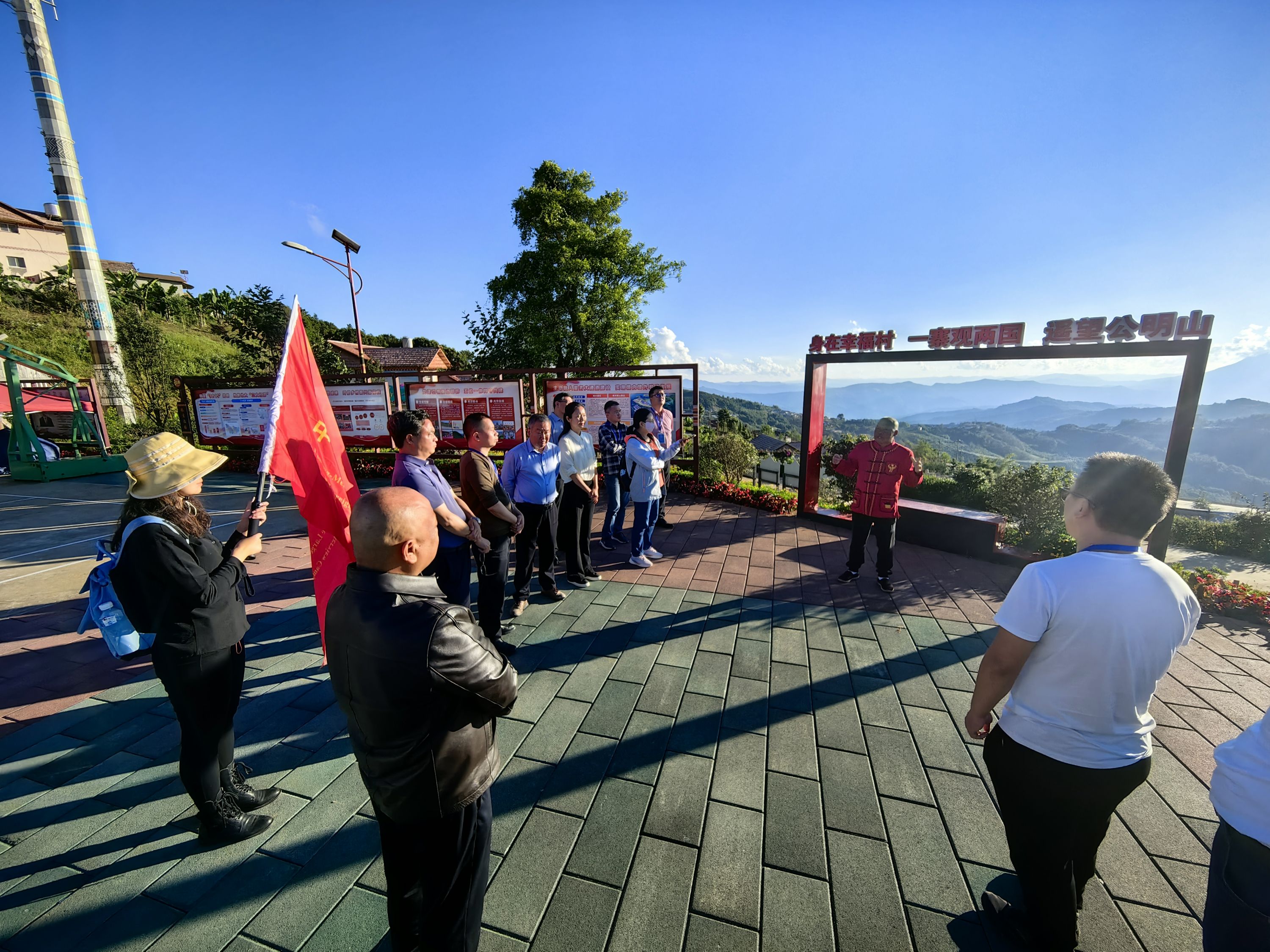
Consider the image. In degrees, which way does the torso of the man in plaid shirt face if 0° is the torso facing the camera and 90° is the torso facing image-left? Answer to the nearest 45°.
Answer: approximately 315°

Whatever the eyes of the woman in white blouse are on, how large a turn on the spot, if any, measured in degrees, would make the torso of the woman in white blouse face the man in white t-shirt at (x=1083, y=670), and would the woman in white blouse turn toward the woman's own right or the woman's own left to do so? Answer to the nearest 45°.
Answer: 0° — they already face them

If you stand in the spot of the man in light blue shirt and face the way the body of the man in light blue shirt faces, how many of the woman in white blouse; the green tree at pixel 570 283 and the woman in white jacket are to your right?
0

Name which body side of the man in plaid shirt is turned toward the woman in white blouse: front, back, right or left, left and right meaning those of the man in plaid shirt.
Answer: right

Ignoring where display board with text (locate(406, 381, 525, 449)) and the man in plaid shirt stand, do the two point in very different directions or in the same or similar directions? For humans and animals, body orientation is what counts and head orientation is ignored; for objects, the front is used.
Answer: same or similar directions

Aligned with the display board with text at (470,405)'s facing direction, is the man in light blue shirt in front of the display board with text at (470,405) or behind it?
in front

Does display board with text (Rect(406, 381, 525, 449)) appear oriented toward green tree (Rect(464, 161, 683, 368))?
no

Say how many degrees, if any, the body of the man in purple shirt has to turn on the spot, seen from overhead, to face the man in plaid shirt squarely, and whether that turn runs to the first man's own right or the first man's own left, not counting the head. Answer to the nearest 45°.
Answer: approximately 45° to the first man's own left

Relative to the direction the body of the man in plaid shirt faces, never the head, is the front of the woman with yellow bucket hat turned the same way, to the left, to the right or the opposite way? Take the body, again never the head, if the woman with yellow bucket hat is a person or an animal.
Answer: to the left

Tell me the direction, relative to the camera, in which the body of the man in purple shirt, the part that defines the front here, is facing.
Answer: to the viewer's right

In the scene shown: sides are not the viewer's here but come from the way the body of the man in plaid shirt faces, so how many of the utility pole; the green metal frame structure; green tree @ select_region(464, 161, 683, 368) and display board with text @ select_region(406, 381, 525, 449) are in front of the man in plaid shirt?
0

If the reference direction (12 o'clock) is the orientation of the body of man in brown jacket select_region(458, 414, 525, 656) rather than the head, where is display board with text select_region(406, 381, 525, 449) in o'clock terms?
The display board with text is roughly at 9 o'clock from the man in brown jacket.

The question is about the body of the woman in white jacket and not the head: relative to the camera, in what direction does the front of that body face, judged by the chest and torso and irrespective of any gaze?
to the viewer's right

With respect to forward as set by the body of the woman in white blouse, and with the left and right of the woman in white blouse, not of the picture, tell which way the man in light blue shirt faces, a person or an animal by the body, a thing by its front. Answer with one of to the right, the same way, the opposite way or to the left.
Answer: the same way

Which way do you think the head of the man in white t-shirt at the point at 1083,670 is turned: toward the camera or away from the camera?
away from the camera

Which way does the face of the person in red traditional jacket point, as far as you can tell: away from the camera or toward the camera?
toward the camera

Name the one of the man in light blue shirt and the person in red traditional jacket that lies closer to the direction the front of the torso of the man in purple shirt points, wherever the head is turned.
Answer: the person in red traditional jacket

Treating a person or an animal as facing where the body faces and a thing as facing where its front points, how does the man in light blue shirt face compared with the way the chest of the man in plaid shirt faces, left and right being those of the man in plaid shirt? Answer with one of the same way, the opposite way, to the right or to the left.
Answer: the same way

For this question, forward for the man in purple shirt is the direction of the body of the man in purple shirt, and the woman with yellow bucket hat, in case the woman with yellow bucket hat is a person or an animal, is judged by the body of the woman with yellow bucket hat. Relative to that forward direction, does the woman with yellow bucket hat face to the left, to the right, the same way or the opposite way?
the same way

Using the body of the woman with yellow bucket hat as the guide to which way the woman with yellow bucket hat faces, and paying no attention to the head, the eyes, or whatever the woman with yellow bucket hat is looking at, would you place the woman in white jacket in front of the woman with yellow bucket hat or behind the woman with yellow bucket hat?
in front

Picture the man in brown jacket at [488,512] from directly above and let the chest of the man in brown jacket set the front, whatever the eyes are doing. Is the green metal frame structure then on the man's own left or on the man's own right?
on the man's own left

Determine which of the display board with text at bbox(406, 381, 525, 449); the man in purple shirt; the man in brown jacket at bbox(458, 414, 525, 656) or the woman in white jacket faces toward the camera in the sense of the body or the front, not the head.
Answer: the display board with text
